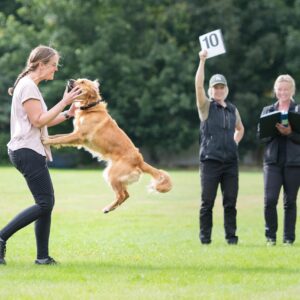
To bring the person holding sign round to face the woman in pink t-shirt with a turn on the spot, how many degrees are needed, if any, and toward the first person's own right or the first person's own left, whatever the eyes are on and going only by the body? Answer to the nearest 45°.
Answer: approximately 45° to the first person's own right

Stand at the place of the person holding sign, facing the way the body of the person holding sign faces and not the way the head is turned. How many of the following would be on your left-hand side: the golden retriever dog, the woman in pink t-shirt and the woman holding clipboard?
1

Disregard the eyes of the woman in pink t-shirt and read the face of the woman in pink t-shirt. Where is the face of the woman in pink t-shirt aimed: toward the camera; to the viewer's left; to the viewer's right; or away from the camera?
to the viewer's right

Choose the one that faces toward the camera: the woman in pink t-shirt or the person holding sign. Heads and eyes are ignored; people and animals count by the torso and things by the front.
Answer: the person holding sign

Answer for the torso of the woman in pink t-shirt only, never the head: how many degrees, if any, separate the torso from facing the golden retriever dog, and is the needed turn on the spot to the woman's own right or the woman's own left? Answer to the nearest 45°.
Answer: approximately 45° to the woman's own left

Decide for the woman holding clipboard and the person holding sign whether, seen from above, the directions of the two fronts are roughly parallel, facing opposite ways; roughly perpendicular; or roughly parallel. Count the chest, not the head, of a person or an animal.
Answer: roughly parallel

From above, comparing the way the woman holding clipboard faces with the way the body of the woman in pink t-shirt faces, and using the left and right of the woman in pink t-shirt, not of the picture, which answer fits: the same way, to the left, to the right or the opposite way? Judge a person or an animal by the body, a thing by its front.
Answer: to the right

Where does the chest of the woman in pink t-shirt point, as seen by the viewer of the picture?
to the viewer's right

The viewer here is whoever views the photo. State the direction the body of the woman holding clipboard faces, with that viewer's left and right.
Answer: facing the viewer

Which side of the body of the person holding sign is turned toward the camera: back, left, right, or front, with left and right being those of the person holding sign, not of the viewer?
front

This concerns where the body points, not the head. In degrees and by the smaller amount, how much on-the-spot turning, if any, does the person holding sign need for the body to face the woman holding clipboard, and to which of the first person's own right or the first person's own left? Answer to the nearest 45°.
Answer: approximately 90° to the first person's own left

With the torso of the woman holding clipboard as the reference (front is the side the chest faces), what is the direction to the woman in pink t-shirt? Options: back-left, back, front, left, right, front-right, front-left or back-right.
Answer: front-right

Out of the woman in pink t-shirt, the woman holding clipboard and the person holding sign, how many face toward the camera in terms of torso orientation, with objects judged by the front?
2

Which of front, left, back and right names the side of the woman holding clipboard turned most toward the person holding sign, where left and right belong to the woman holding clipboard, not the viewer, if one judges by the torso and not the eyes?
right

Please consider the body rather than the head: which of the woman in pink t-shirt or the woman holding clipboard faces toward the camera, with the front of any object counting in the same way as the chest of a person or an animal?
the woman holding clipboard

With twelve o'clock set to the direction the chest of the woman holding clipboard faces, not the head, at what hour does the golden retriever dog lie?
The golden retriever dog is roughly at 2 o'clock from the woman holding clipboard.

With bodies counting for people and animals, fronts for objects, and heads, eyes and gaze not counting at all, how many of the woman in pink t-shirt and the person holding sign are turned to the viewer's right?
1

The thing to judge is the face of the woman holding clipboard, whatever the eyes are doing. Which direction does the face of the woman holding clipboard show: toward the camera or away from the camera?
toward the camera

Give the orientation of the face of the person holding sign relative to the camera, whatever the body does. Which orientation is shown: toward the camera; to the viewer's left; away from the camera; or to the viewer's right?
toward the camera
